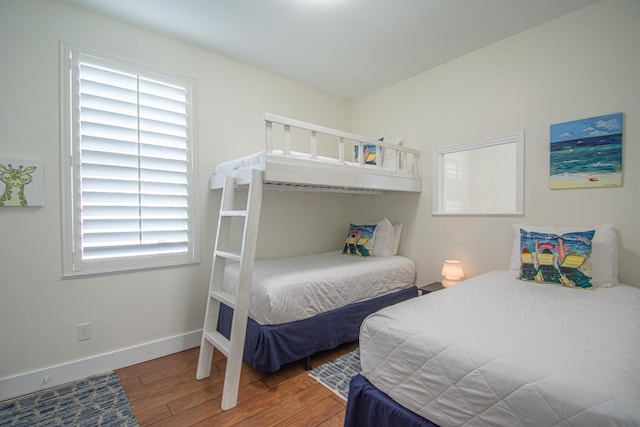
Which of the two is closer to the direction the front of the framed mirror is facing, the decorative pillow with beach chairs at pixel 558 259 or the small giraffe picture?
the small giraffe picture

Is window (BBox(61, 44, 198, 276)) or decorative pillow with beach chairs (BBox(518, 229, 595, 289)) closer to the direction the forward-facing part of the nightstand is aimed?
the window

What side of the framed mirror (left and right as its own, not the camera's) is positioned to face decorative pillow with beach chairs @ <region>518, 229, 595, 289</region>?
left

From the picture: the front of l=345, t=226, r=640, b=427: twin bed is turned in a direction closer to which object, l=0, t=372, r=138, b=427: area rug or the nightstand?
the area rug

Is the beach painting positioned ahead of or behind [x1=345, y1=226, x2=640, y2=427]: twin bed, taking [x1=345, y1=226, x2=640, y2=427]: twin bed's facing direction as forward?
behind

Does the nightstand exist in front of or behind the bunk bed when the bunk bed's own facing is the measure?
behind

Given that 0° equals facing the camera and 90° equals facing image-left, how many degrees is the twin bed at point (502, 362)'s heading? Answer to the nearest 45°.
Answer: approximately 45°

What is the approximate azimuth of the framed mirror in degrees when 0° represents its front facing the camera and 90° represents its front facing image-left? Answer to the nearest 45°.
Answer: approximately 45°

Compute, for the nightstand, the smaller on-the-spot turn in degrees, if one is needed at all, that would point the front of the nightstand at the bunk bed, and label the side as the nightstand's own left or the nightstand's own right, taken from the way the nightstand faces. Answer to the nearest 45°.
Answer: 0° — it already faces it

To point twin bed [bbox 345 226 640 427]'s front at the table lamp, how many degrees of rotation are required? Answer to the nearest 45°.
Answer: approximately 135° to its right
